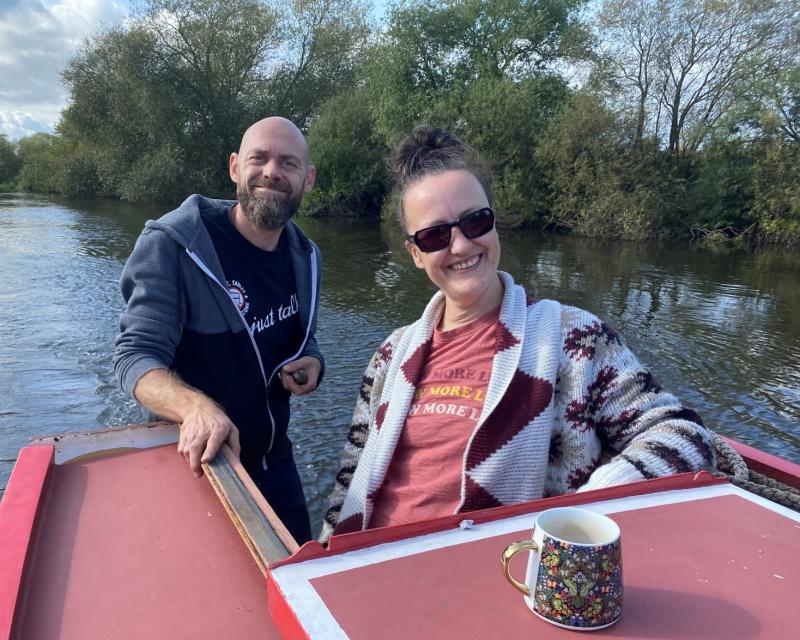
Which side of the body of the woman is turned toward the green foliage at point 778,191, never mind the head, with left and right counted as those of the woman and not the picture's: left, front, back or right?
back

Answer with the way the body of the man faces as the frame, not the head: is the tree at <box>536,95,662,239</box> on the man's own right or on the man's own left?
on the man's own left

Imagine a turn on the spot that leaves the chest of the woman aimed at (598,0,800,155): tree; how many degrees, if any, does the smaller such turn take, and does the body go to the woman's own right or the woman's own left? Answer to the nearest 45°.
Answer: approximately 180°

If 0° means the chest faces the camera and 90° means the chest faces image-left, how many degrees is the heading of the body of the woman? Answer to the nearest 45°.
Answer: approximately 0°

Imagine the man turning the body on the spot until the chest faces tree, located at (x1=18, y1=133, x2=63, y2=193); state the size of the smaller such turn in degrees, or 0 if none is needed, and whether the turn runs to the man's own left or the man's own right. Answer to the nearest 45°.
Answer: approximately 135° to the man's own left

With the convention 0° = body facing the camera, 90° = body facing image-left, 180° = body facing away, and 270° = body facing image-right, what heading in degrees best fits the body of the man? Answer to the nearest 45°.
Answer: approximately 315°

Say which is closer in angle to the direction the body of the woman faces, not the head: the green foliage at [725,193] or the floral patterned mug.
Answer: the floral patterned mug

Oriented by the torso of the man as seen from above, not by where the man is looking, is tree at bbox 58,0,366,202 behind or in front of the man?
behind

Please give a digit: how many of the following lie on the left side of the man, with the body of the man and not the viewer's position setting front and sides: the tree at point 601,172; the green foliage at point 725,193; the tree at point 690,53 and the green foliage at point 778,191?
4

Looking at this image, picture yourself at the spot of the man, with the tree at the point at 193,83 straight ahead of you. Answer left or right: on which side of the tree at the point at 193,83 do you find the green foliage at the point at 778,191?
right

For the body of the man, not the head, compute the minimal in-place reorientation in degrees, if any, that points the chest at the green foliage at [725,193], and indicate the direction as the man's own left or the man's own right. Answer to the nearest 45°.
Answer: approximately 90° to the man's own left

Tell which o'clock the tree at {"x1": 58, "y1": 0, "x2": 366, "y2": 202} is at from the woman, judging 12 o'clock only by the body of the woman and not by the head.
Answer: The tree is roughly at 5 o'clock from the woman.
